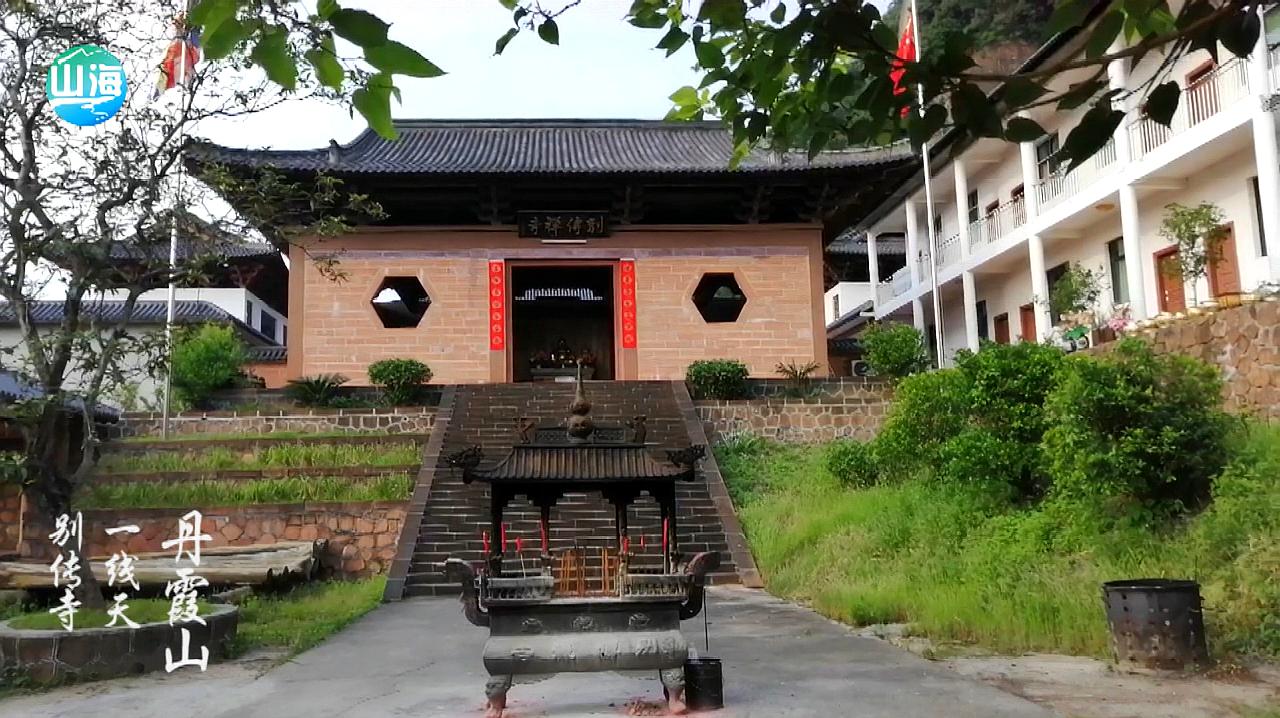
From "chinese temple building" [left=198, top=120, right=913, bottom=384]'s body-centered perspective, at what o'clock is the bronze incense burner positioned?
The bronze incense burner is roughly at 12 o'clock from the chinese temple building.

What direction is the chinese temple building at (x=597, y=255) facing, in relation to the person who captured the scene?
facing the viewer

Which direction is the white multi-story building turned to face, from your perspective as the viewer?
facing the viewer and to the left of the viewer

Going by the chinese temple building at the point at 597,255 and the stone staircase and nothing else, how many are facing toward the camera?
2

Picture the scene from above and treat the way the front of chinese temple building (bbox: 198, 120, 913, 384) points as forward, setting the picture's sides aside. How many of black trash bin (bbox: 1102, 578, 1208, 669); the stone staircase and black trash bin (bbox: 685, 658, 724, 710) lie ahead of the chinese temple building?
3

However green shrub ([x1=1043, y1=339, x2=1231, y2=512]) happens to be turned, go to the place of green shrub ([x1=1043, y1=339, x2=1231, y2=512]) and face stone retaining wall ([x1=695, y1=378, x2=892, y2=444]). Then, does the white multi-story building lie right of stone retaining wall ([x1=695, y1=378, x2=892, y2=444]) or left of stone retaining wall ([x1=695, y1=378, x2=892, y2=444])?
right

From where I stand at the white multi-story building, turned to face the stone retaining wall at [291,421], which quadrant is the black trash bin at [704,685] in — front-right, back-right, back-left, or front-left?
front-left

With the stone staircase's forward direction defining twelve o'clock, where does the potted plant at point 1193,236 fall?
The potted plant is roughly at 9 o'clock from the stone staircase.

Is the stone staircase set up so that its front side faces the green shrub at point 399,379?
no

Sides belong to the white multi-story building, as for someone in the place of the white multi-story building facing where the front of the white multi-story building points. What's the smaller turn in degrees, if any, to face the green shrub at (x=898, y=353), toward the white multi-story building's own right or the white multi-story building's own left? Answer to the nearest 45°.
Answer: approximately 45° to the white multi-story building's own right

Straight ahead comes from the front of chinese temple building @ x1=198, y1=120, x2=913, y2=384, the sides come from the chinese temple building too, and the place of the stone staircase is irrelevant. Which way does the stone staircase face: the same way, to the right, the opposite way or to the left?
the same way

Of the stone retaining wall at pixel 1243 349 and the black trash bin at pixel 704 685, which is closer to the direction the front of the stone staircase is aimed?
the black trash bin

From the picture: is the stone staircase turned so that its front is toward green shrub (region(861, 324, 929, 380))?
no

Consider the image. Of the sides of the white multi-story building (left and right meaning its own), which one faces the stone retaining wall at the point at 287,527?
front

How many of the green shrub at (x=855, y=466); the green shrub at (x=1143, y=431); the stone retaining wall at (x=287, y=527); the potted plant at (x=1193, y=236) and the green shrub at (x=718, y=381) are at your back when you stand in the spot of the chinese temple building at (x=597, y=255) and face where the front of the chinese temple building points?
0

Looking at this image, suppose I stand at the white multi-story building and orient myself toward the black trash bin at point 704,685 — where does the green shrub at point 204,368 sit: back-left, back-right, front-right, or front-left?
front-right

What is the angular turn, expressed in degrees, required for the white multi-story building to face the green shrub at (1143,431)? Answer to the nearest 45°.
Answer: approximately 45° to its left

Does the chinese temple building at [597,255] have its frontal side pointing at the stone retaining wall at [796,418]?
no

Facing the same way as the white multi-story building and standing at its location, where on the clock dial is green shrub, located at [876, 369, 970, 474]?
The green shrub is roughly at 11 o'clock from the white multi-story building.

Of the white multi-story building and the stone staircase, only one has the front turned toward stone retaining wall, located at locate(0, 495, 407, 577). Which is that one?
the white multi-story building
